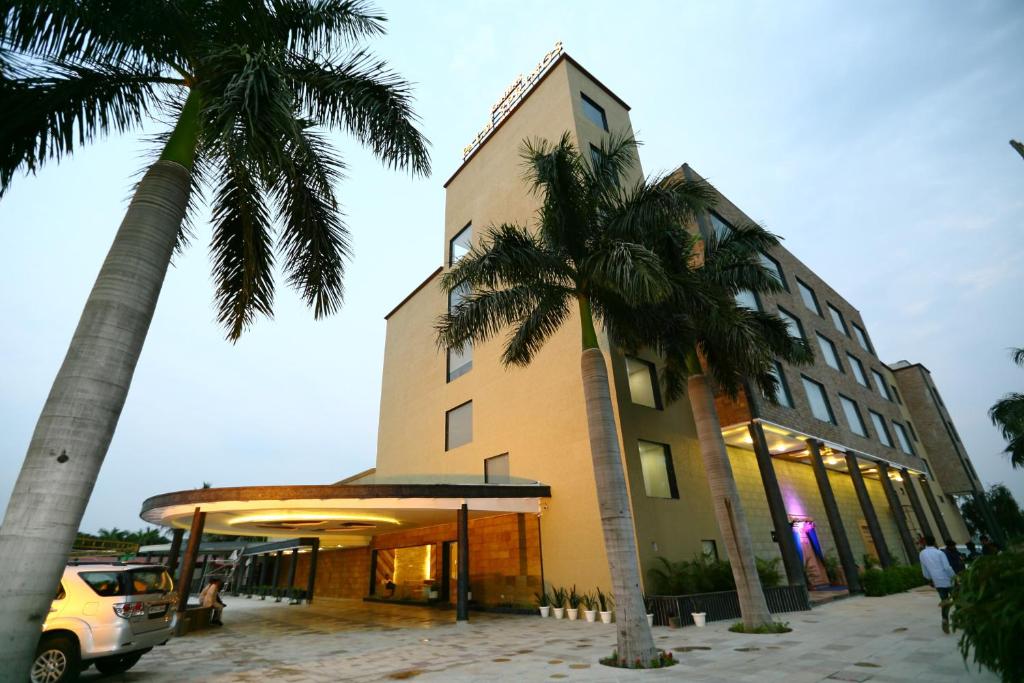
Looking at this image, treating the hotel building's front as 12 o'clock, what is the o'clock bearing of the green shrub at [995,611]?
The green shrub is roughly at 10 o'clock from the hotel building.

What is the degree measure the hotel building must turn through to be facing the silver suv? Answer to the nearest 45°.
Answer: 0° — it already faces it

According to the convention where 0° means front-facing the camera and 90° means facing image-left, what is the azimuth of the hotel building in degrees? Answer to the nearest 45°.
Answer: approximately 45°

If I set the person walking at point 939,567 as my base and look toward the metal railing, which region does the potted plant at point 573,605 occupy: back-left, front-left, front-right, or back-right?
front-left

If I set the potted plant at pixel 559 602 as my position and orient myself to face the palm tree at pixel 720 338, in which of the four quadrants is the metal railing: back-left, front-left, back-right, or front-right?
front-left

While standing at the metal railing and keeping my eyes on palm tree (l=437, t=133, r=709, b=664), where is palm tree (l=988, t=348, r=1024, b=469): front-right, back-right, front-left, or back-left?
back-left

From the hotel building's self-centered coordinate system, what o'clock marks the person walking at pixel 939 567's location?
The person walking is roughly at 9 o'clock from the hotel building.

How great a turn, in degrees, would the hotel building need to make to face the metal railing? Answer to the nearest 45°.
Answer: approximately 90° to its left

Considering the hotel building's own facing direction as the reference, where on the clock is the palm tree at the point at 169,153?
The palm tree is roughly at 11 o'clock from the hotel building.
